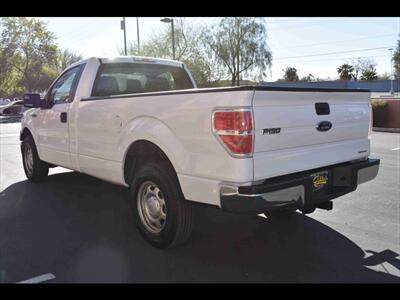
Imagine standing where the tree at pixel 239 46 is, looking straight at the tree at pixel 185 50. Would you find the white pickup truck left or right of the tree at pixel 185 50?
left

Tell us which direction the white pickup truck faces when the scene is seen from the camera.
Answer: facing away from the viewer and to the left of the viewer

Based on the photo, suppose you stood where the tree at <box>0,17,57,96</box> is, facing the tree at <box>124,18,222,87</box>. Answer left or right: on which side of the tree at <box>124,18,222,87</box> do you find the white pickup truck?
right
